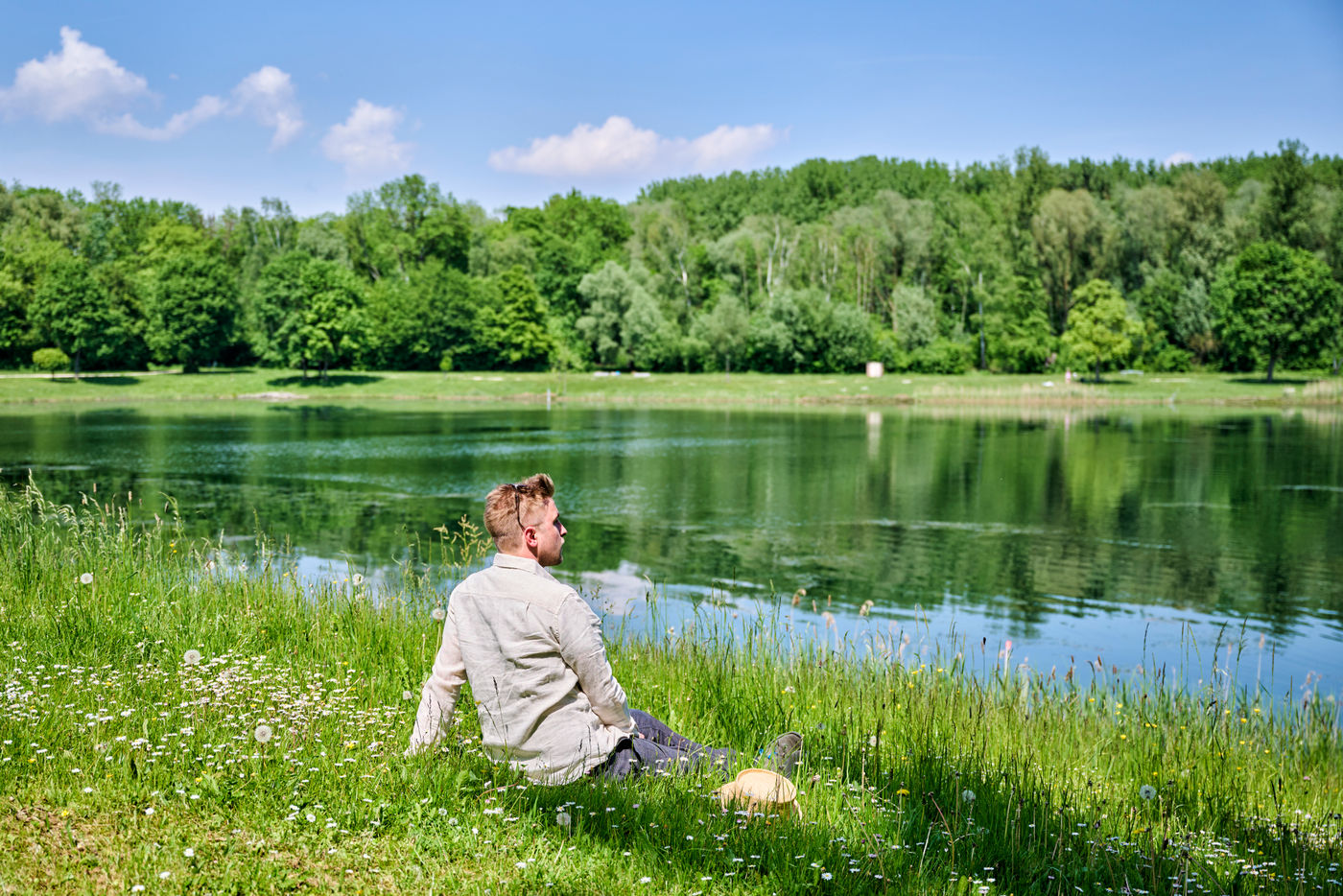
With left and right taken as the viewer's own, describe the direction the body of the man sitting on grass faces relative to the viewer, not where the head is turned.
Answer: facing away from the viewer and to the right of the viewer
